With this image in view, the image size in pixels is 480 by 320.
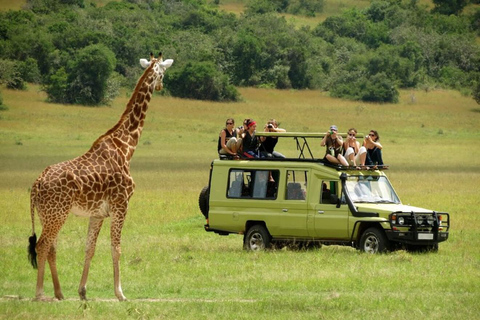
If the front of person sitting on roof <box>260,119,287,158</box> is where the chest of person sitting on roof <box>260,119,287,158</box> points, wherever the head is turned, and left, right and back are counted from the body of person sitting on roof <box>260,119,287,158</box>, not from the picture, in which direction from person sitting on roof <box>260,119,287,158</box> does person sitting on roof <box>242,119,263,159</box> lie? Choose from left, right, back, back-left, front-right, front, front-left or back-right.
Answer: right

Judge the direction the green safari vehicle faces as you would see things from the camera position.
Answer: facing the viewer and to the right of the viewer

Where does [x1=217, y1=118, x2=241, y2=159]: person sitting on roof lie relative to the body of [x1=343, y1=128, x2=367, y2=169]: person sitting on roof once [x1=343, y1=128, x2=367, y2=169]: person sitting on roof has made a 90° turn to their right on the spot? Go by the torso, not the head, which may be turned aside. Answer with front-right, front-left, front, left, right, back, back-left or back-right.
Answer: front

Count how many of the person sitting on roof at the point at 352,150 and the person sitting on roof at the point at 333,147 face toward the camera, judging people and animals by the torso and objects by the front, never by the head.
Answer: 2

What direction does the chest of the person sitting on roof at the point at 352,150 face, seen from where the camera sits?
toward the camera

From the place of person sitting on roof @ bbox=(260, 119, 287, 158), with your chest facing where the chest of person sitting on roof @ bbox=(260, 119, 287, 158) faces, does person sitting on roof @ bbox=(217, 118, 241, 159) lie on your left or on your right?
on your right

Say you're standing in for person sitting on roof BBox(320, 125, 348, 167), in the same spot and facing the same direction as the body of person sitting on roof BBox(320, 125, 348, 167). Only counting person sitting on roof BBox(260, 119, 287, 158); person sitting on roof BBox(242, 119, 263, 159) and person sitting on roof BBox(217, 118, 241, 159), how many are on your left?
0

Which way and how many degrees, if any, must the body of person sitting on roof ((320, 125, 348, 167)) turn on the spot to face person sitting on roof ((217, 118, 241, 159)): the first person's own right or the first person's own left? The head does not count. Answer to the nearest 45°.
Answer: approximately 90° to the first person's own right

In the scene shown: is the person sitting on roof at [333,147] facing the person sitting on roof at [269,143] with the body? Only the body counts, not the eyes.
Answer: no

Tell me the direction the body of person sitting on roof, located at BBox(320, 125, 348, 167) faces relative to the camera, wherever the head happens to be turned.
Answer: toward the camera
